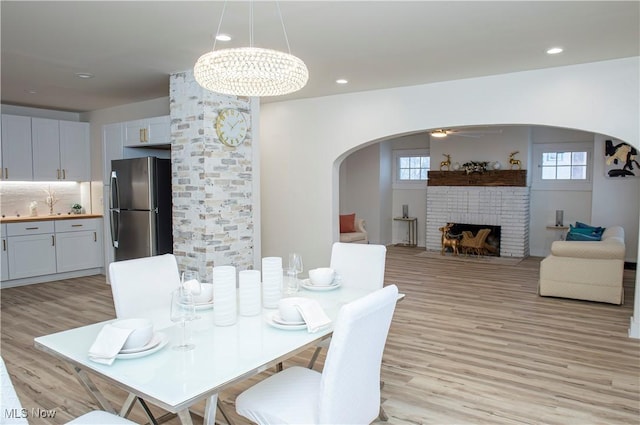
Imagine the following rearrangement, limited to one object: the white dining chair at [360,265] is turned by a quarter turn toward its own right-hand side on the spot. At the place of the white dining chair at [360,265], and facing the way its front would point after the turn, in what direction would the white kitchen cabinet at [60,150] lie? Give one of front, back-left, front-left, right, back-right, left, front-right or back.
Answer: front

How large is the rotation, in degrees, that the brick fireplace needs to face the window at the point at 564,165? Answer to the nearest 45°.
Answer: approximately 90° to its left

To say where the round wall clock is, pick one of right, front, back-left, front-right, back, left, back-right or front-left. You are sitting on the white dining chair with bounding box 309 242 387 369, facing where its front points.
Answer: right

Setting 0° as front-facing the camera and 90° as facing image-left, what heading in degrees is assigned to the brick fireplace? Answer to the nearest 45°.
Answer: approximately 0°

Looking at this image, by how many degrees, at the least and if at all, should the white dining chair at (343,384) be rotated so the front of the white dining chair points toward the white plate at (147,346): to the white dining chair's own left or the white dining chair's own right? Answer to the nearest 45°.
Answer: approximately 45° to the white dining chair's own left

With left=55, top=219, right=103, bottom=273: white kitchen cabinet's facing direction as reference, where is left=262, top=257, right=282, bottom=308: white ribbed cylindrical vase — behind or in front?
in front

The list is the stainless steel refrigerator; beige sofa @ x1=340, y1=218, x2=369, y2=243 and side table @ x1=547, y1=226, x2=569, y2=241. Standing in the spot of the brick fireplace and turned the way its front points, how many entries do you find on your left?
1

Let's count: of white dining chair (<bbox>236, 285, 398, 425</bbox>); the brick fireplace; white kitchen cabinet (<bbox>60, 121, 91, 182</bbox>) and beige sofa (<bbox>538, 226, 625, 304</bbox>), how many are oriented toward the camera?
2

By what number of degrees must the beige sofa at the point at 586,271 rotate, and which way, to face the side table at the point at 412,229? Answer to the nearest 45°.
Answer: approximately 45° to its right

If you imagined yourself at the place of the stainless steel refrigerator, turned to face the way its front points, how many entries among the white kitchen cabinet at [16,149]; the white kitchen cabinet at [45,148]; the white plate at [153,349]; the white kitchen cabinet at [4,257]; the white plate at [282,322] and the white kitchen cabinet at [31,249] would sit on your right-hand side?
4

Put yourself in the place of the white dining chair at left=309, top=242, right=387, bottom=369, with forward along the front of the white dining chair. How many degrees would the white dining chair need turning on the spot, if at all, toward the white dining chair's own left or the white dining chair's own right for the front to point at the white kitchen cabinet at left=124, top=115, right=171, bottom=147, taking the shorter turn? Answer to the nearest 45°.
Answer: approximately 90° to the white dining chair's own right

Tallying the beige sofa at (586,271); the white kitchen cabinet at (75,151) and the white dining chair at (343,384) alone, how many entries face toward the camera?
1
